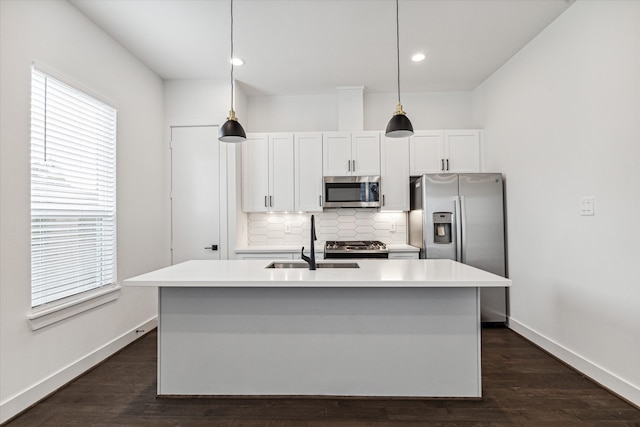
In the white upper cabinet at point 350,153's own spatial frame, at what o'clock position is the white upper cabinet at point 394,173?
the white upper cabinet at point 394,173 is roughly at 9 o'clock from the white upper cabinet at point 350,153.

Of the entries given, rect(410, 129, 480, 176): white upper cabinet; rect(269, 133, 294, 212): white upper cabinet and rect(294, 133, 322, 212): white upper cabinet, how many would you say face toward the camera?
3

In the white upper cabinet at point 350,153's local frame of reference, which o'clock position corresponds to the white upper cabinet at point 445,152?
the white upper cabinet at point 445,152 is roughly at 9 o'clock from the white upper cabinet at point 350,153.

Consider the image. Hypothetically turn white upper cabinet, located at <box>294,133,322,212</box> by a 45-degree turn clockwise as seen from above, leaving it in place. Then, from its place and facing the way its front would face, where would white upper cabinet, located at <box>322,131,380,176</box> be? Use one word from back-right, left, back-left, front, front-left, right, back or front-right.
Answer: back-left

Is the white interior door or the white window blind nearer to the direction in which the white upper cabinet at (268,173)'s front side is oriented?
the white window blind

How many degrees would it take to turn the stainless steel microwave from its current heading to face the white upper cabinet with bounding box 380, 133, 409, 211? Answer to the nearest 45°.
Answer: approximately 90° to its left

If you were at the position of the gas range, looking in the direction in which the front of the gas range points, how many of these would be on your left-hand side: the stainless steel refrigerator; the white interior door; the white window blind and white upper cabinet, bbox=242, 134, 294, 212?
1

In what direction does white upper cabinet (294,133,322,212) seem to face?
toward the camera

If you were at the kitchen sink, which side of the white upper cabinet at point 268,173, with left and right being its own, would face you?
front

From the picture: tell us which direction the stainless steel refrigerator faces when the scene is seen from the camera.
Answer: facing the viewer

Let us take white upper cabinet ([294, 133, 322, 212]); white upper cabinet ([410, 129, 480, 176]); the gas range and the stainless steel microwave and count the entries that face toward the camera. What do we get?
4

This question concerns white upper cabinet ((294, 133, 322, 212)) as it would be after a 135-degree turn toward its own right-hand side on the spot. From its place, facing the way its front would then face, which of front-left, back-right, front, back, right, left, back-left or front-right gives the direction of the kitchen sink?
back-left

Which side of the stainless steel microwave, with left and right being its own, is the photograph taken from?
front

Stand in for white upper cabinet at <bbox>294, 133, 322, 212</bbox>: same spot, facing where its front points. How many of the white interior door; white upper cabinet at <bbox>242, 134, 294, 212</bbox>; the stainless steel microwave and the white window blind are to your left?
1

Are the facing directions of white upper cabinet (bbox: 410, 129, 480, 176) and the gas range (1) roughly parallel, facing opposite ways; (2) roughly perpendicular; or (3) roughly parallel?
roughly parallel

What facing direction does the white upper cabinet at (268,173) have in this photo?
toward the camera

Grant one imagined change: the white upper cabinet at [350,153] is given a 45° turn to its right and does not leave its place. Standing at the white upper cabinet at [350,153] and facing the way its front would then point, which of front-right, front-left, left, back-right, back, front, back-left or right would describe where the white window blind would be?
front

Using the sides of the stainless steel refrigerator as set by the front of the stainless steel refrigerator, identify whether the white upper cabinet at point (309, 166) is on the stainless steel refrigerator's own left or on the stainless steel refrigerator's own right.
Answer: on the stainless steel refrigerator's own right
